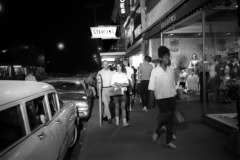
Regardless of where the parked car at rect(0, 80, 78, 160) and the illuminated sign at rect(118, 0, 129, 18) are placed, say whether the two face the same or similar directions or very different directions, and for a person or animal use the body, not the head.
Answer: very different directions

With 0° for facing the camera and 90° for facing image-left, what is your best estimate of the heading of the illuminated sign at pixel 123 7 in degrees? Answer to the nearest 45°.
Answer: approximately 0°

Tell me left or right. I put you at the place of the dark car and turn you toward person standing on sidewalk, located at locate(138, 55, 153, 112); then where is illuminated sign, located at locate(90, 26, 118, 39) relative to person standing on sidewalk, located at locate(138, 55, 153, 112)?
left

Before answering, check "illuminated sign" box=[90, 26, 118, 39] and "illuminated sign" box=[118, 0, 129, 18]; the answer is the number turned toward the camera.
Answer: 2

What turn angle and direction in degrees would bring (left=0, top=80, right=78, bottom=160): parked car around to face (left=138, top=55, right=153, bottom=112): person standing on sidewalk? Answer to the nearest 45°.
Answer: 0° — it already faces them

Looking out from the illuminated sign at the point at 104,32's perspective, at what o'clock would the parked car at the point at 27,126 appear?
The parked car is roughly at 12 o'clock from the illuminated sign.

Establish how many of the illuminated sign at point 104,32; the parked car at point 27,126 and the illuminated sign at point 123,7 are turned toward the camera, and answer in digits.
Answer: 2
